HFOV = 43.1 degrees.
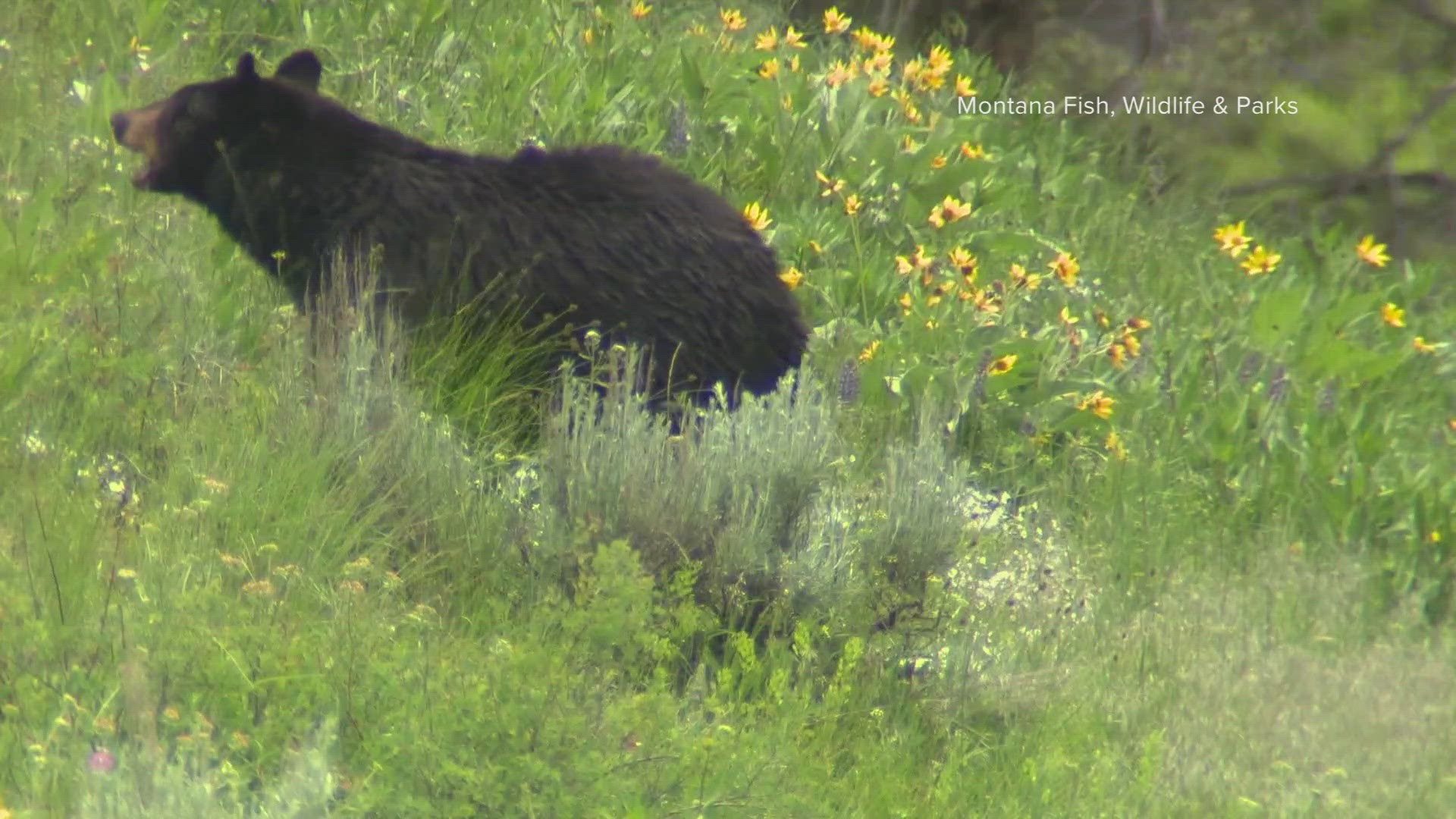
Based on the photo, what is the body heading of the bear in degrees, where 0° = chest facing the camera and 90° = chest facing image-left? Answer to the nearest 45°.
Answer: approximately 90°
